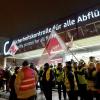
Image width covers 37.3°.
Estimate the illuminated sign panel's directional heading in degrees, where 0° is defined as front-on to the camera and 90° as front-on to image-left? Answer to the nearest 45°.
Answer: approximately 45°

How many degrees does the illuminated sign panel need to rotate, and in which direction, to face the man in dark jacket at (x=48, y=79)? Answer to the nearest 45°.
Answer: approximately 45° to its left

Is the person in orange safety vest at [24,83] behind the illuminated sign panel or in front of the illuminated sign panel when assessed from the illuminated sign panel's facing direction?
in front
